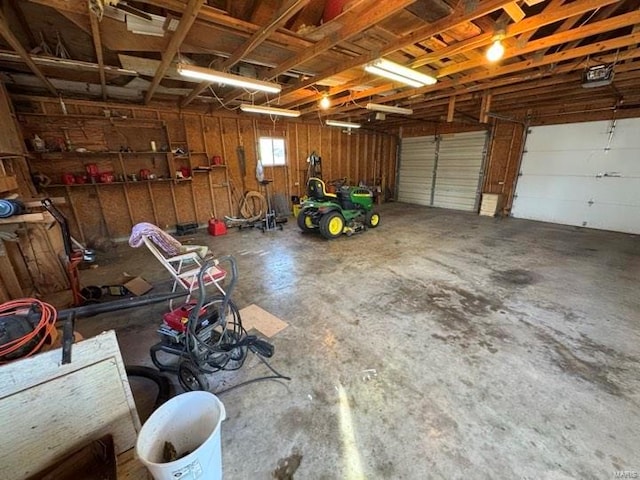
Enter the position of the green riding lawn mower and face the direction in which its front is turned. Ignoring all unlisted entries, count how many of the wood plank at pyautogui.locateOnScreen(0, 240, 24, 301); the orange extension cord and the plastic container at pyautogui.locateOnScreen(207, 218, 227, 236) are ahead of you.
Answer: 0

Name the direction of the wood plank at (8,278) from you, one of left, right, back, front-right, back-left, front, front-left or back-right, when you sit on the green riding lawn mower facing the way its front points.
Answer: back

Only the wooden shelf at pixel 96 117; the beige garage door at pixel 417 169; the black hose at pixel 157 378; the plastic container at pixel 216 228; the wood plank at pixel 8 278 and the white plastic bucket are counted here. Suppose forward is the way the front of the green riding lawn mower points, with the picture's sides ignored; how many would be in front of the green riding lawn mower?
1

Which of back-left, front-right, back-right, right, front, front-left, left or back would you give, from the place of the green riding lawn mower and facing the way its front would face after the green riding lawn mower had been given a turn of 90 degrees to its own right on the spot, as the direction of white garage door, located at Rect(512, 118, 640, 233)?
front-left

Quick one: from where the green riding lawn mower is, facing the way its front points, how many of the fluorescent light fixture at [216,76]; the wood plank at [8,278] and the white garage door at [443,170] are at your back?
2

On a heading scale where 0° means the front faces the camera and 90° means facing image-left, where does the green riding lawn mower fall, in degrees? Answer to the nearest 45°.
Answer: approximately 225°

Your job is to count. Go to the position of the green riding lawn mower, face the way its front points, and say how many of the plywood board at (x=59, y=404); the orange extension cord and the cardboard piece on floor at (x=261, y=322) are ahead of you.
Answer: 0

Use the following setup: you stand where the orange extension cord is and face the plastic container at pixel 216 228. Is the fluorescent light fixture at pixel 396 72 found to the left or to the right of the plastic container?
right

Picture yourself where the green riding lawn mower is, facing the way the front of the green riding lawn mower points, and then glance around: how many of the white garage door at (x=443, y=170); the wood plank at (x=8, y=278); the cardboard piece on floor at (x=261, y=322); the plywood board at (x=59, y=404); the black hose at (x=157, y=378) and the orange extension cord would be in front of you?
1

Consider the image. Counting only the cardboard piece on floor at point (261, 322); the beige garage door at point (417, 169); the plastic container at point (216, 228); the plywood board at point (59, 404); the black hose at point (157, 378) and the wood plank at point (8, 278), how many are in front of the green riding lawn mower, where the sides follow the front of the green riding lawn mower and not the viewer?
1

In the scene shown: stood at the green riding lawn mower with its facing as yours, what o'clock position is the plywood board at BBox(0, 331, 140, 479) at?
The plywood board is roughly at 5 o'clock from the green riding lawn mower.

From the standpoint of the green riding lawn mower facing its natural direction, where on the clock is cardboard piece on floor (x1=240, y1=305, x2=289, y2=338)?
The cardboard piece on floor is roughly at 5 o'clock from the green riding lawn mower.

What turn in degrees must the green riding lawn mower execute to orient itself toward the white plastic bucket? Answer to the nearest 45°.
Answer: approximately 135° to its right

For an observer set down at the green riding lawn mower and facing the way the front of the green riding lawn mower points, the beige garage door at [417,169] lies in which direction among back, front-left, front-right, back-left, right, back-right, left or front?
front

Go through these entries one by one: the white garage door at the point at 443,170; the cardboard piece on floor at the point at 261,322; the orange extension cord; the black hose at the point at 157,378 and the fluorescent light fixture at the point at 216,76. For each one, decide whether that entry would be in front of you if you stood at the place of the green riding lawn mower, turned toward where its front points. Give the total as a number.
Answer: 1

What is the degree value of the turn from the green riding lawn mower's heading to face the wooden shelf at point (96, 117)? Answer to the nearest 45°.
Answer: approximately 135° to its left
